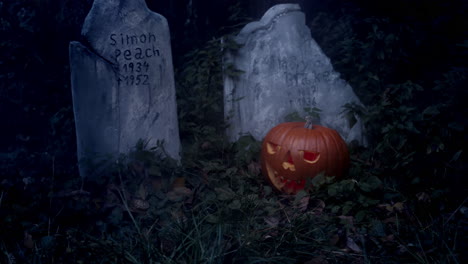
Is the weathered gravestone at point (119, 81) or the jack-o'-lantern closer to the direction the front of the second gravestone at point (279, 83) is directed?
the jack-o'-lantern

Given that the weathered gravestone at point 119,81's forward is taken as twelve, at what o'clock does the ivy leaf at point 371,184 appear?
The ivy leaf is roughly at 10 o'clock from the weathered gravestone.

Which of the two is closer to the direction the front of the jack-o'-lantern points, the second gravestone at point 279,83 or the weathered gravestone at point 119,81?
the weathered gravestone

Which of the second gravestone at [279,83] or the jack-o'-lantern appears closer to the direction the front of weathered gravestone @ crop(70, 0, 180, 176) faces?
the jack-o'-lantern

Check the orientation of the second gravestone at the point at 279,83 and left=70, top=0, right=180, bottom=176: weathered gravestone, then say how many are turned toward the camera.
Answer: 2

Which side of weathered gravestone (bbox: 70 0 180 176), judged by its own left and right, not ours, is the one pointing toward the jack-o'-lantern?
left

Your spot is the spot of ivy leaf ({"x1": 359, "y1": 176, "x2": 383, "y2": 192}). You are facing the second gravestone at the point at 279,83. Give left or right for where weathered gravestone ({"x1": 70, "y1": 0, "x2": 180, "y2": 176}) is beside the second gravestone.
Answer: left

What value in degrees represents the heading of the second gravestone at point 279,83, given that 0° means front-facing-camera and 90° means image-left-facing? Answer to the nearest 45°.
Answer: approximately 0°

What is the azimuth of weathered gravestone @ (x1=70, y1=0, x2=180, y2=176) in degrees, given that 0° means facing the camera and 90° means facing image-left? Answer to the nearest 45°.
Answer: approximately 0°
